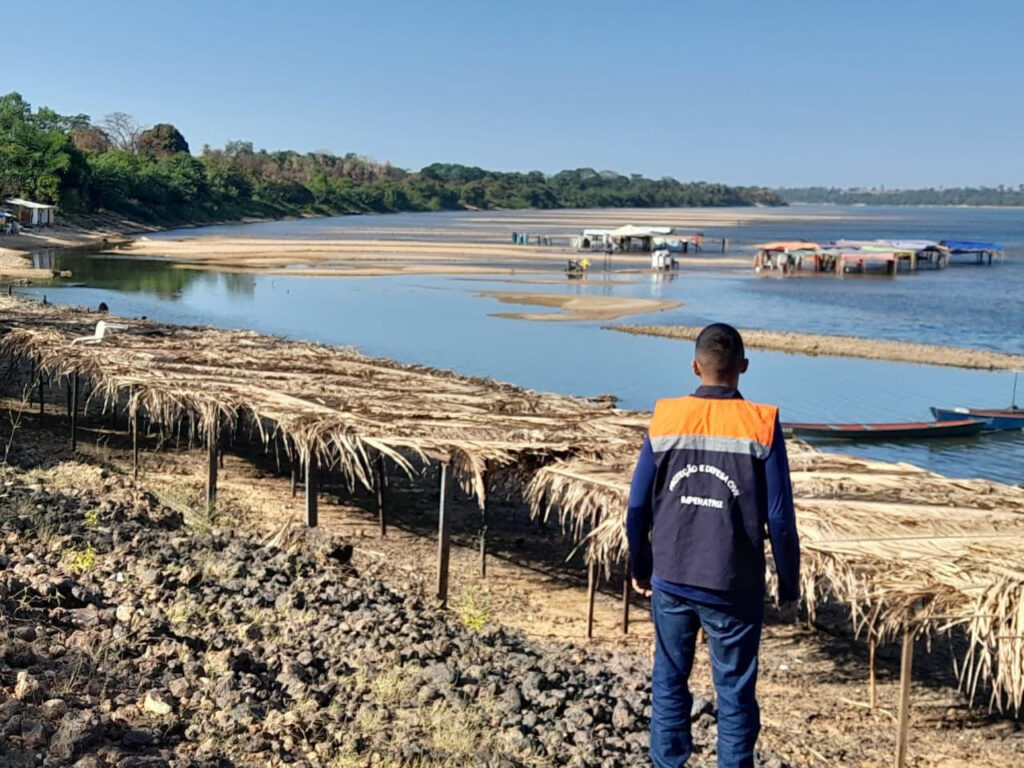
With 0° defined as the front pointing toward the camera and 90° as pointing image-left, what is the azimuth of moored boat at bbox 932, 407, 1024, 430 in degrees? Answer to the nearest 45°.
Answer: approximately 90°

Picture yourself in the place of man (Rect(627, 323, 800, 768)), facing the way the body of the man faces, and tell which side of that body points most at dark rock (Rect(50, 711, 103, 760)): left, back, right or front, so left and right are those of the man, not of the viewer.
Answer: left

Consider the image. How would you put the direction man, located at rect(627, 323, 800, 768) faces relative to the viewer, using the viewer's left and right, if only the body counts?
facing away from the viewer

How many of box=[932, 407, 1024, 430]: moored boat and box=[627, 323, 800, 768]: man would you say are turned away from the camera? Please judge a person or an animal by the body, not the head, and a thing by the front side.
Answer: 1

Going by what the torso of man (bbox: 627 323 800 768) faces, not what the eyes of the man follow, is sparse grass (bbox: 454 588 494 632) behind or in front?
in front

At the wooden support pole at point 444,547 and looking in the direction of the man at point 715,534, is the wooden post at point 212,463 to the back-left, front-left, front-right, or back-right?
back-right

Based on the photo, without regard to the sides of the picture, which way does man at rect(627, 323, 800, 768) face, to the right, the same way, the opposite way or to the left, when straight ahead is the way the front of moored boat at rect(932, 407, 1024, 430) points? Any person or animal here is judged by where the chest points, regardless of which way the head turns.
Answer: to the right

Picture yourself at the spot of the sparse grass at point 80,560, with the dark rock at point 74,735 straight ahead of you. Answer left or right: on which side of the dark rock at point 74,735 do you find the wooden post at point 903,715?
left

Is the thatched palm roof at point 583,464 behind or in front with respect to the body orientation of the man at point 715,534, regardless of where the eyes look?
in front
